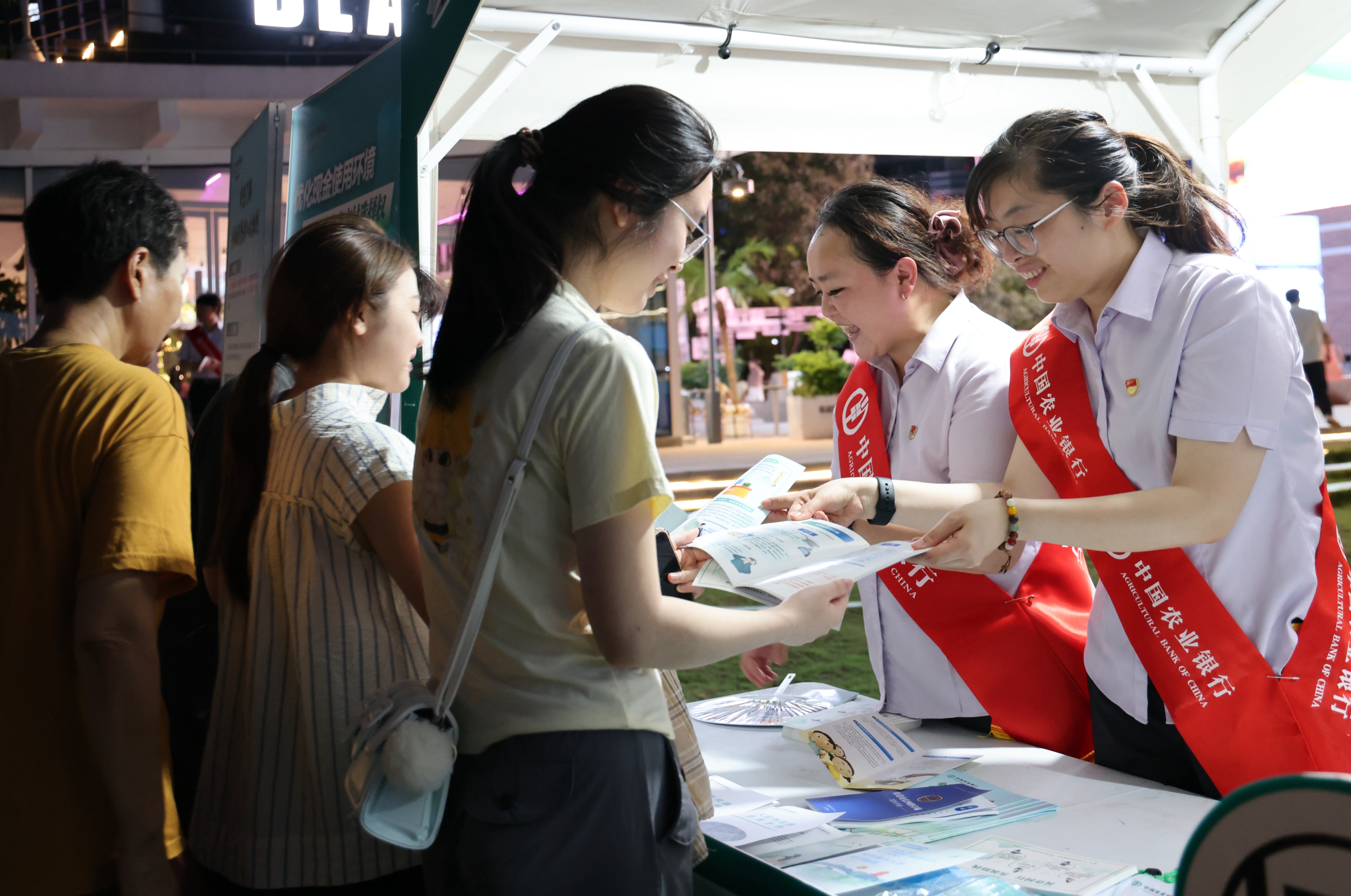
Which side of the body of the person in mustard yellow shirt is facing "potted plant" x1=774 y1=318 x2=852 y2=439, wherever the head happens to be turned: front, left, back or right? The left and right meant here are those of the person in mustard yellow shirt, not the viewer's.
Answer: front

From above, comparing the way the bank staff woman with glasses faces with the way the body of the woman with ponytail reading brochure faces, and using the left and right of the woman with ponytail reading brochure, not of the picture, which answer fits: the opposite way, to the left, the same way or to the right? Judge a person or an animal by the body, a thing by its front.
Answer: the opposite way

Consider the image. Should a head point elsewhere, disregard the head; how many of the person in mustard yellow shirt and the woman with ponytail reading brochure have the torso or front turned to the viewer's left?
0

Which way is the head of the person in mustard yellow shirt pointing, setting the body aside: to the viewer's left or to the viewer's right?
to the viewer's right

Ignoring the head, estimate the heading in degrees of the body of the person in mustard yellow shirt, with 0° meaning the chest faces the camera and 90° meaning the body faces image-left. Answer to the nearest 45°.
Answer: approximately 225°

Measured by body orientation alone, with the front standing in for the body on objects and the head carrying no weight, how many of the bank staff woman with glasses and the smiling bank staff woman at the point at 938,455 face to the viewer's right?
0

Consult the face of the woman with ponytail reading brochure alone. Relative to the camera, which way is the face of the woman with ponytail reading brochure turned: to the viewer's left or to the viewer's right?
to the viewer's right

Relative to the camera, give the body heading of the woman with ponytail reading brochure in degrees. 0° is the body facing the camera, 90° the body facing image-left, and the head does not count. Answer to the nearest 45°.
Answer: approximately 225°

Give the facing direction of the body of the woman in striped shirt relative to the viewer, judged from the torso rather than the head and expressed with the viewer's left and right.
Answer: facing away from the viewer and to the right of the viewer

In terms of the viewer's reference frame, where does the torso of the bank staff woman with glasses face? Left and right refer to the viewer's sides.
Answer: facing the viewer and to the left of the viewer
